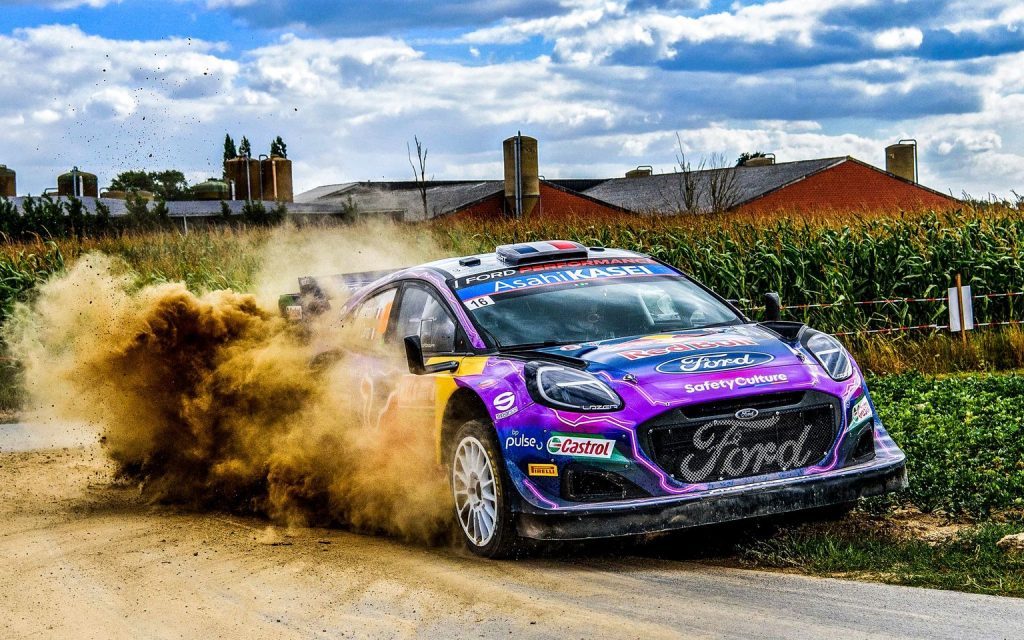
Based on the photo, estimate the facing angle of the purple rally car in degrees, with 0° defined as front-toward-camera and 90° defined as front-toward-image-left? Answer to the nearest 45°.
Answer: approximately 315°

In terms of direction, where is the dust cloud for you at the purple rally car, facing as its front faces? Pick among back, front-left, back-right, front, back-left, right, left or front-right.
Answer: back

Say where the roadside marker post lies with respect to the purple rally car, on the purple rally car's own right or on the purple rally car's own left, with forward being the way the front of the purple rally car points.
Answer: on the purple rally car's own left
